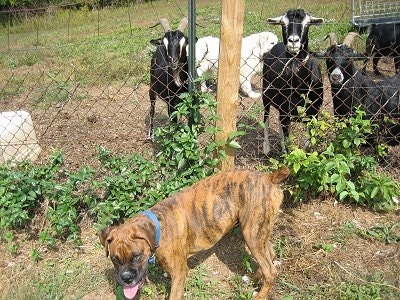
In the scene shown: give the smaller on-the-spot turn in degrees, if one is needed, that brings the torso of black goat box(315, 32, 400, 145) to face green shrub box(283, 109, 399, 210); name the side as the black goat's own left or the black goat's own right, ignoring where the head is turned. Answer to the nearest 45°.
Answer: approximately 45° to the black goat's own left

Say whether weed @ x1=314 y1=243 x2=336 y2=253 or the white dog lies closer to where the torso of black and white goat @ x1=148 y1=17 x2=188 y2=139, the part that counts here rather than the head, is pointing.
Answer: the weed

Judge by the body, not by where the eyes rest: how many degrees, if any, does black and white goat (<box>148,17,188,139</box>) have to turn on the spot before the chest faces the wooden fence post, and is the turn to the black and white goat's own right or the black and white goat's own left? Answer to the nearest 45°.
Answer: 0° — it already faces it

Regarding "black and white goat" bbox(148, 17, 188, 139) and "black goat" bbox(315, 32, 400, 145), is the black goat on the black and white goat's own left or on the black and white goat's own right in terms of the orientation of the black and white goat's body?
on the black and white goat's own left

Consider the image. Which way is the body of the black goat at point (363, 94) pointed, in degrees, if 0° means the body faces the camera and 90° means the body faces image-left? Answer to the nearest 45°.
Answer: approximately 45°

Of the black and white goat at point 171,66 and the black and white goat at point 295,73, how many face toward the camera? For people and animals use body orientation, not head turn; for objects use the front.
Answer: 2

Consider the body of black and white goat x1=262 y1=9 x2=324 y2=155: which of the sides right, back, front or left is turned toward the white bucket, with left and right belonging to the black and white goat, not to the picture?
right

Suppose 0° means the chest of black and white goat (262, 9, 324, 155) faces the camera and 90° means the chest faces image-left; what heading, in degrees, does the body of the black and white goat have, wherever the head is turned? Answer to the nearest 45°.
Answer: approximately 0°

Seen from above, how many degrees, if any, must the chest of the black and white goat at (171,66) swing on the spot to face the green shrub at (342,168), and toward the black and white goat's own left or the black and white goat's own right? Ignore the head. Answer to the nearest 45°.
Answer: approximately 45° to the black and white goat's own left

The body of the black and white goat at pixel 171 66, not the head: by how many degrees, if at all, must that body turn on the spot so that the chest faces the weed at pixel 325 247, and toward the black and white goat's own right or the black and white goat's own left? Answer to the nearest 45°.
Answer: approximately 45° to the black and white goat's own left
